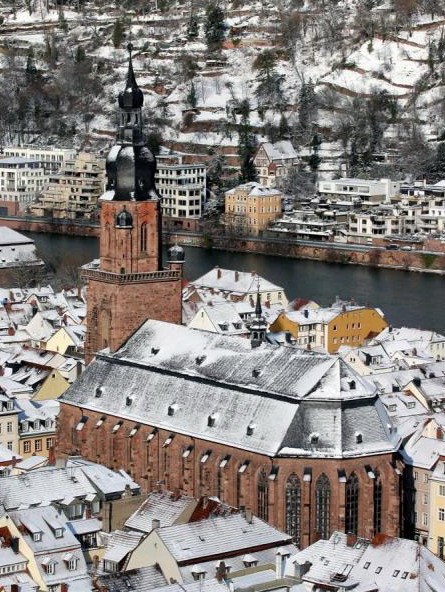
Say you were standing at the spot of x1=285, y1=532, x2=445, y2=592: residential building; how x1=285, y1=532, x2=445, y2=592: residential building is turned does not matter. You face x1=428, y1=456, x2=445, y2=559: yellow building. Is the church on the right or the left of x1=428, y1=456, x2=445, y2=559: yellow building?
left

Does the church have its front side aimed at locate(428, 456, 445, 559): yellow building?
no

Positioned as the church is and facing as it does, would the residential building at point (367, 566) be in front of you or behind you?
behind

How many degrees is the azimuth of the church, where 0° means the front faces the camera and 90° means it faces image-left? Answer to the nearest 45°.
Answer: approximately 135°

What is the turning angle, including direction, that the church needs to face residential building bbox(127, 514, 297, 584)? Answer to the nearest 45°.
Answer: approximately 135° to its left
